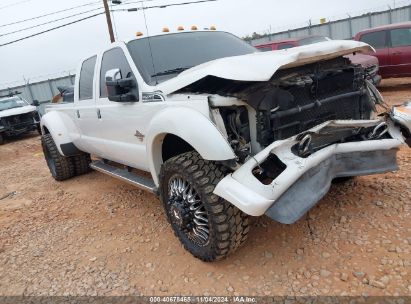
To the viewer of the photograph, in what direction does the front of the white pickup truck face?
facing the viewer and to the right of the viewer

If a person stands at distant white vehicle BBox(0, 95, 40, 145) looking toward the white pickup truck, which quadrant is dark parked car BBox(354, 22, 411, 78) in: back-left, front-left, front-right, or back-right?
front-left

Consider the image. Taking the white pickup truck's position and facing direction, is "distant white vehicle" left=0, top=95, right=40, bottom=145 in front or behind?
behind

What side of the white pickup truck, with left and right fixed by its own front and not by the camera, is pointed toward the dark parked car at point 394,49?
left
